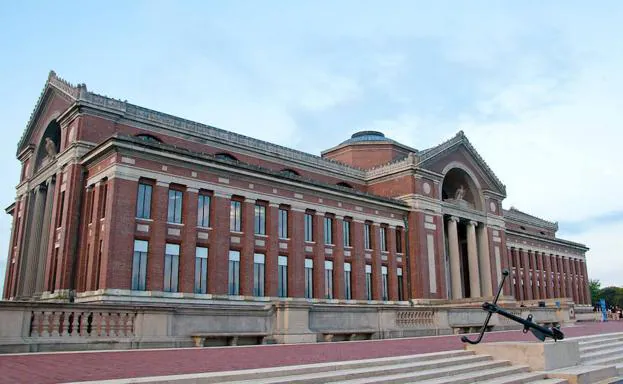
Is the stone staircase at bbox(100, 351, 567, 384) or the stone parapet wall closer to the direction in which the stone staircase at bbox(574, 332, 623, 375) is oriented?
the stone staircase

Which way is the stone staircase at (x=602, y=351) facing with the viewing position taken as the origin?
facing the viewer and to the right of the viewer

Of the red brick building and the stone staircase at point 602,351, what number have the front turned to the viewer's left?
0

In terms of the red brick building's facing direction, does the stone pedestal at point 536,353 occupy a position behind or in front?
in front

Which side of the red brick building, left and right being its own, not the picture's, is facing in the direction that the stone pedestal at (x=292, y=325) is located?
front

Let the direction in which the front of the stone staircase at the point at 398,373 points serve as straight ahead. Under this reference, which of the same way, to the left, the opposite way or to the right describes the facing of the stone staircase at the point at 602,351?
the same way

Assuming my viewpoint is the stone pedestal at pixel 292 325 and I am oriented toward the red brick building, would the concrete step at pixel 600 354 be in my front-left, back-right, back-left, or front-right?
back-right

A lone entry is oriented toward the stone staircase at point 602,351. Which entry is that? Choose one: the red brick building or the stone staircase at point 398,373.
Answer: the red brick building

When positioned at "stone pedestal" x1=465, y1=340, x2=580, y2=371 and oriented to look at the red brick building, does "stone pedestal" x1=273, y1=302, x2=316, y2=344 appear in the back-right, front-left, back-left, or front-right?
front-left

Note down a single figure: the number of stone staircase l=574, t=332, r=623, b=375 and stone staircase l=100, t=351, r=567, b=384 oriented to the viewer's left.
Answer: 0

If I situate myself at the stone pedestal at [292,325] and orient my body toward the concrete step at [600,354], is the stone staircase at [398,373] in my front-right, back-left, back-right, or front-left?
front-right

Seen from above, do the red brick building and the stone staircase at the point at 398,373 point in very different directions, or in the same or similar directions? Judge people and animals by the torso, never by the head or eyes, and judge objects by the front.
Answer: same or similar directions

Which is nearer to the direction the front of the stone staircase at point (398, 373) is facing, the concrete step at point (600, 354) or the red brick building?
the concrete step

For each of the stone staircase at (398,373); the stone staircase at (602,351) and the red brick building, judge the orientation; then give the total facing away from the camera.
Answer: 0

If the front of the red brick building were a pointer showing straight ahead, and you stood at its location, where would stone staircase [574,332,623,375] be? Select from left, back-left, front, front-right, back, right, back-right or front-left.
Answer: front
